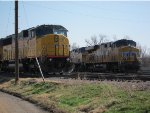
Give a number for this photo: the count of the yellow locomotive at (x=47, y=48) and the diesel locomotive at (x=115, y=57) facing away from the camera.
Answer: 0

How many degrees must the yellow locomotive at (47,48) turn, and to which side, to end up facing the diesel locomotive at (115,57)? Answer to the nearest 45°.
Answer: approximately 90° to its left

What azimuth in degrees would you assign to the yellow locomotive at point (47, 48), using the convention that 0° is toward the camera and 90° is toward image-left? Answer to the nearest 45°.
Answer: approximately 315°

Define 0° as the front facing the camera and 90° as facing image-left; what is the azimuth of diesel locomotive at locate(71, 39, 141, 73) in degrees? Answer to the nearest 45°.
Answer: approximately 315°
